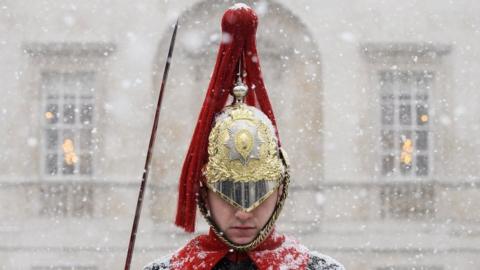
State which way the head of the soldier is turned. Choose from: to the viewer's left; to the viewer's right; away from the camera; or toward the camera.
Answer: toward the camera

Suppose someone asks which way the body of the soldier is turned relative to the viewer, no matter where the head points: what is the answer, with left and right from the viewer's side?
facing the viewer
